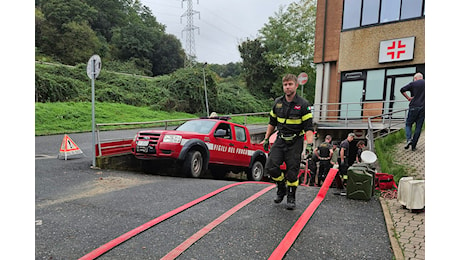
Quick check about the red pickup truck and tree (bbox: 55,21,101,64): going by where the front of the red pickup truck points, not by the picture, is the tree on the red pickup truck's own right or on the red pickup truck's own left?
on the red pickup truck's own right

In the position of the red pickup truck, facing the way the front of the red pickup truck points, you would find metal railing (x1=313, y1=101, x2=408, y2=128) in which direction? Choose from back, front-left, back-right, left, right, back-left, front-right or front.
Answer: back

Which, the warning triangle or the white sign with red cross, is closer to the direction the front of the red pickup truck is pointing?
the warning triangle

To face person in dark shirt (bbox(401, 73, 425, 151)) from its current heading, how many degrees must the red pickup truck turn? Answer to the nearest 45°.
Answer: approximately 135° to its left

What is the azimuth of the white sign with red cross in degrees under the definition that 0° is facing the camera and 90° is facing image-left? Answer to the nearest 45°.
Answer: approximately 45°
